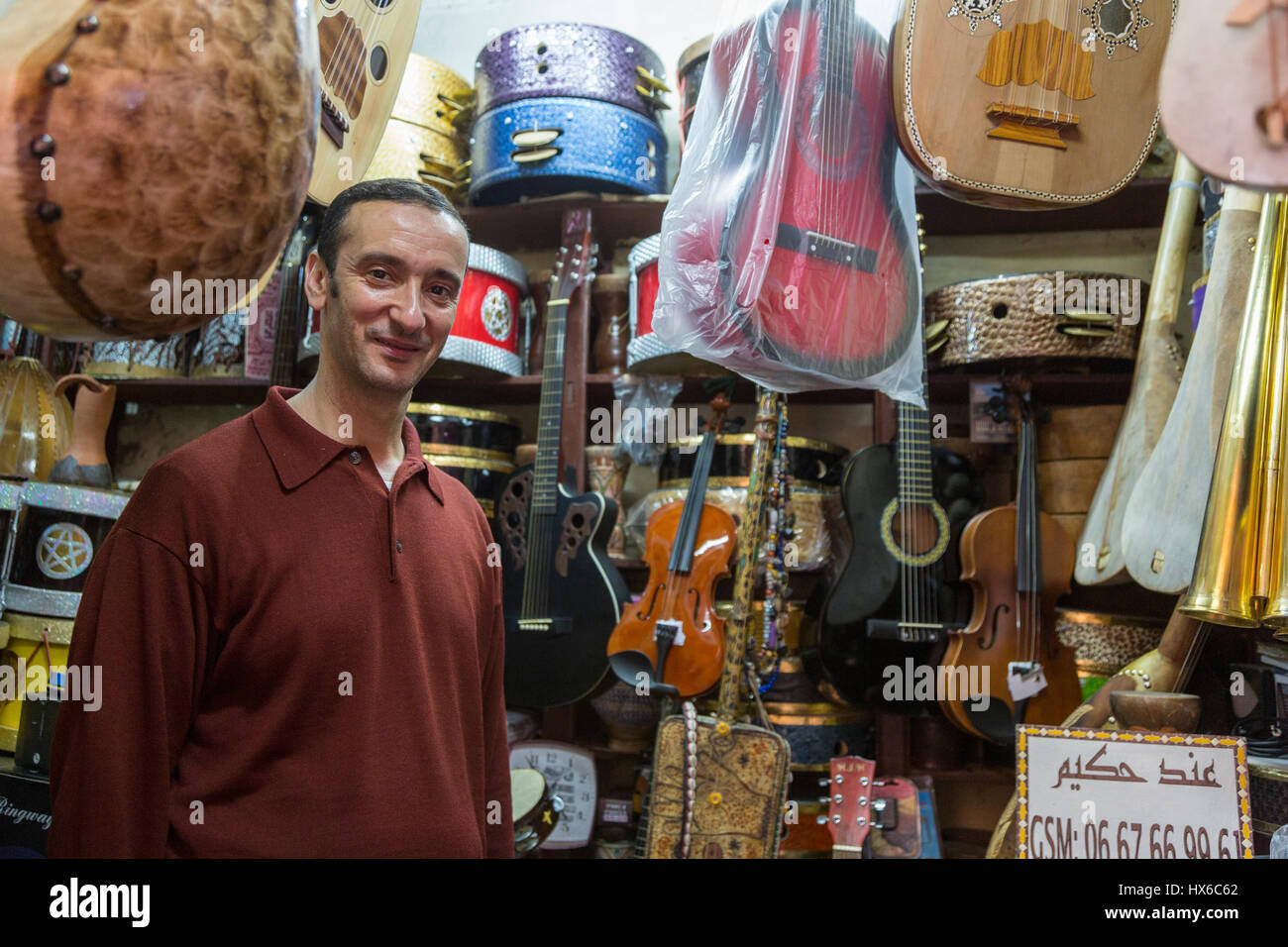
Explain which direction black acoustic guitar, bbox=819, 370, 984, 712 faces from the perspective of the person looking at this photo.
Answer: facing the viewer

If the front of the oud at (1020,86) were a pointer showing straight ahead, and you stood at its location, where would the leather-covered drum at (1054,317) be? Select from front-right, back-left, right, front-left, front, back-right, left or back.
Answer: back

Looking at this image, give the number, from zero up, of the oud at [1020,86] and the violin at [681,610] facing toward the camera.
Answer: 2

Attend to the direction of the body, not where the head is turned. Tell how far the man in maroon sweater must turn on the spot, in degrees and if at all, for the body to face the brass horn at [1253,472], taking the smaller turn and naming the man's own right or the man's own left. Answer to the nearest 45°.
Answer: approximately 45° to the man's own left

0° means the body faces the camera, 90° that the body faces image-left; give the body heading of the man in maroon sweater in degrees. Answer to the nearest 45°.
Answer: approximately 315°

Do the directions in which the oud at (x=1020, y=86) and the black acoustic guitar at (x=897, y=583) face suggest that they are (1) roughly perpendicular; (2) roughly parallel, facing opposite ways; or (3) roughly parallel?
roughly parallel

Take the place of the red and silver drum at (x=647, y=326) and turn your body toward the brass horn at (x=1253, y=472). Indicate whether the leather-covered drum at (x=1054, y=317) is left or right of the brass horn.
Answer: left

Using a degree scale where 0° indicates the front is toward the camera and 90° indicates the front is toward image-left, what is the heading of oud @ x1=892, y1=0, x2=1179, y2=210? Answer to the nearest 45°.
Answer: approximately 0°

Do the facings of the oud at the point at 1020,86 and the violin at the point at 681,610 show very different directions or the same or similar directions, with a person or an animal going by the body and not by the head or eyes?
same or similar directions

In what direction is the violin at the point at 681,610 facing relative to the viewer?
toward the camera

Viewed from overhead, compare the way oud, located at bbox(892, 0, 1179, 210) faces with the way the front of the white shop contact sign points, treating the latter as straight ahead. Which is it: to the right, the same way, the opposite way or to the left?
the same way

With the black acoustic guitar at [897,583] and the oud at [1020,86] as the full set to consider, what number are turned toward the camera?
2

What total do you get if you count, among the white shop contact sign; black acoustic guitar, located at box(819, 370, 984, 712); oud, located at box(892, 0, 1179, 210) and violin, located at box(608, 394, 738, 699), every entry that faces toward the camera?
4

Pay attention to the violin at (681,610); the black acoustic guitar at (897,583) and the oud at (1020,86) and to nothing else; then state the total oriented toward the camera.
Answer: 3

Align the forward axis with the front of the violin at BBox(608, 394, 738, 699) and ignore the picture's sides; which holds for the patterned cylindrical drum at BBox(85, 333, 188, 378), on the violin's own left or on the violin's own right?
on the violin's own right
